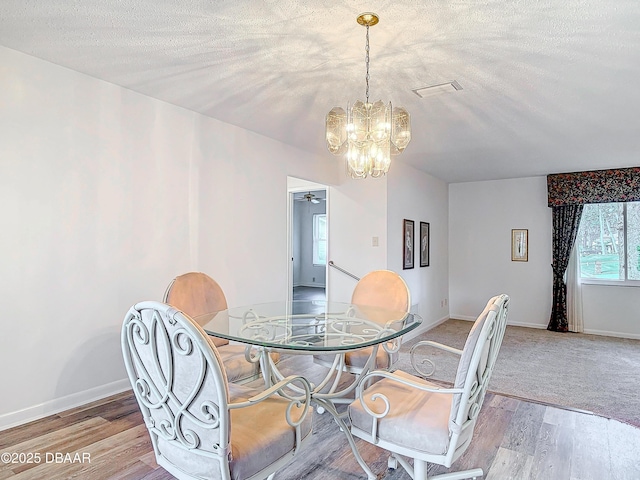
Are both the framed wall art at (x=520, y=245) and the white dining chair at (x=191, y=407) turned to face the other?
yes

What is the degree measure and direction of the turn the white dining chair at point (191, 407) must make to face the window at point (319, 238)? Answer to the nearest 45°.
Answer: approximately 45° to its left

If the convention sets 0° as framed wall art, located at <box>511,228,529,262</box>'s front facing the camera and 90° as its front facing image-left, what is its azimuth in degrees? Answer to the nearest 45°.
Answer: approximately 0°

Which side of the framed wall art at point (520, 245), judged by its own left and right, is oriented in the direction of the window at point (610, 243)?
left

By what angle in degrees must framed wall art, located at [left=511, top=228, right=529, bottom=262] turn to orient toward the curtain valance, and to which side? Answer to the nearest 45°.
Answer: approximately 90° to its left

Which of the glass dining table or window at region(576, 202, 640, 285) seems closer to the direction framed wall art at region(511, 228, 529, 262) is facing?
the glass dining table

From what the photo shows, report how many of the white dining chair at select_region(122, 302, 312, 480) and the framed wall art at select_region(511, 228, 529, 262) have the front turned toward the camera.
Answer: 1

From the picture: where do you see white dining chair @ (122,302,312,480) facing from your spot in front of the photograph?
facing away from the viewer and to the right of the viewer

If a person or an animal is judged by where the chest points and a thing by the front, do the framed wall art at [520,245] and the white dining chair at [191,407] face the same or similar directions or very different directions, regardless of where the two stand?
very different directions
